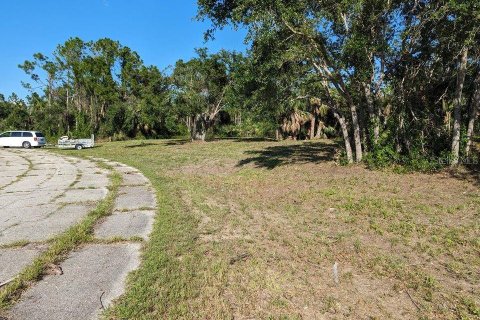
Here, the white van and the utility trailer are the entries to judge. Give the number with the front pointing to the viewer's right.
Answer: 0

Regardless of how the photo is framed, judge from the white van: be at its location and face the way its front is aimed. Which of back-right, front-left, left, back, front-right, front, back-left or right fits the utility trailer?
back

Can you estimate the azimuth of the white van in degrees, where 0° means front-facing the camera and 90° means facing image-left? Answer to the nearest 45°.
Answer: approximately 135°

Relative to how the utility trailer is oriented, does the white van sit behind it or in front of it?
in front

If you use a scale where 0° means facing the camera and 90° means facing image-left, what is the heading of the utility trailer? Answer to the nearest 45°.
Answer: approximately 90°
